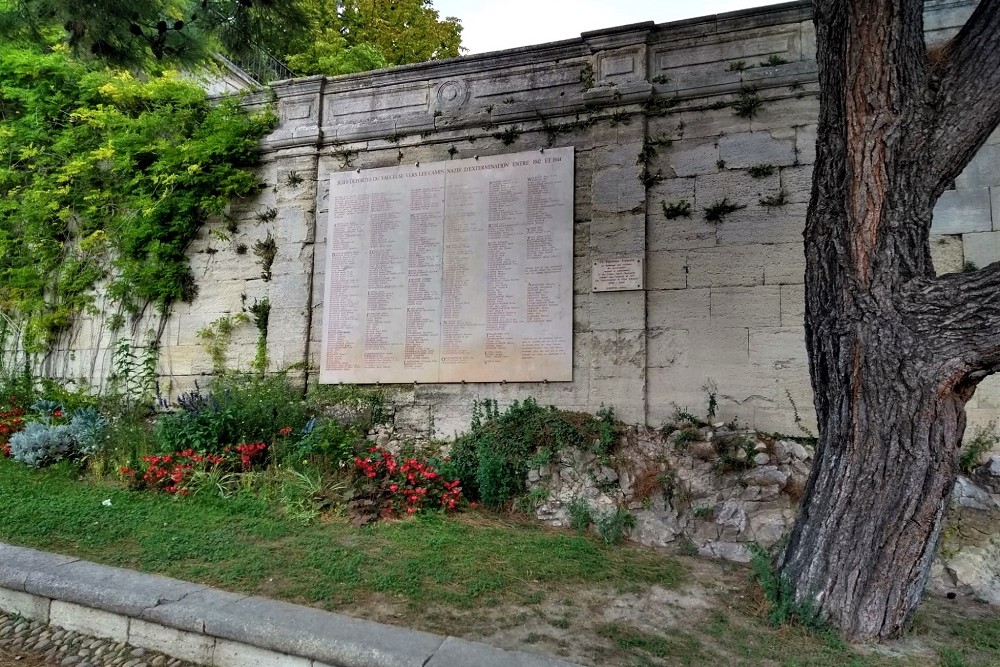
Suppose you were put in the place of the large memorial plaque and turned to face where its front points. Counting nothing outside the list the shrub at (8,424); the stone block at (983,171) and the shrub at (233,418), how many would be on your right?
2

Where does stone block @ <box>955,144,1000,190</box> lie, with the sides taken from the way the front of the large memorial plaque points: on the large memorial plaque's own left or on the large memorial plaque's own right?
on the large memorial plaque's own left

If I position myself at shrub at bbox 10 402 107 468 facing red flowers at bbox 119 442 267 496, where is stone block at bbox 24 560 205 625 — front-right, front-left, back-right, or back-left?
front-right

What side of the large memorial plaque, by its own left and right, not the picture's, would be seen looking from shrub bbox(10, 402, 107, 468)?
right

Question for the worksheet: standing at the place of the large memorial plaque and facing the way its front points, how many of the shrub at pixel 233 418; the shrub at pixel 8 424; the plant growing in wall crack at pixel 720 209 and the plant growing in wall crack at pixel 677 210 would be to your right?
2

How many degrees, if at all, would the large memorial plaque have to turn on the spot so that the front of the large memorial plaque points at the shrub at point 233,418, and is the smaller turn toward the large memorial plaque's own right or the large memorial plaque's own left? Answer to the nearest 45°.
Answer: approximately 90° to the large memorial plaque's own right

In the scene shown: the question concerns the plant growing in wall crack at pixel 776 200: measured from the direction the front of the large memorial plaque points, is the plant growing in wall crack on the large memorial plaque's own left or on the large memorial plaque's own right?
on the large memorial plaque's own left

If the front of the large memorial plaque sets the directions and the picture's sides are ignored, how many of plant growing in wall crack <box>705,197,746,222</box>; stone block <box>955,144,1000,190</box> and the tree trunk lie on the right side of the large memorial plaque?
0

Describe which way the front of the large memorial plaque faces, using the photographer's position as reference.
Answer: facing the viewer

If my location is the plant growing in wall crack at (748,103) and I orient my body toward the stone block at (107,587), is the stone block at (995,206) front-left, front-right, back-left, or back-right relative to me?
back-left

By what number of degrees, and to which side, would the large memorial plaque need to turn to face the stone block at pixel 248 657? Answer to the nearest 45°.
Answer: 0° — it already faces it

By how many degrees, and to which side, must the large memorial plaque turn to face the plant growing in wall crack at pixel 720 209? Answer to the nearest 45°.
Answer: approximately 90° to its left

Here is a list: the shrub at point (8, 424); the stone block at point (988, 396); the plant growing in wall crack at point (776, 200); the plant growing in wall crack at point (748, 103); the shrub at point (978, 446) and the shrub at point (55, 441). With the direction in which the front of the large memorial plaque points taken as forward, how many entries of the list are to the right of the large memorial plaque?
2

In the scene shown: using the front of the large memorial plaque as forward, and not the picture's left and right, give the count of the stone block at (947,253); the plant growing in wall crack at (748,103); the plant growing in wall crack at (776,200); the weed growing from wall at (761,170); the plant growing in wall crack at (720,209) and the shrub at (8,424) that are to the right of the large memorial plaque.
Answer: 1

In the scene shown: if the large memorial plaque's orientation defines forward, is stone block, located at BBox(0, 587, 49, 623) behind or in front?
in front

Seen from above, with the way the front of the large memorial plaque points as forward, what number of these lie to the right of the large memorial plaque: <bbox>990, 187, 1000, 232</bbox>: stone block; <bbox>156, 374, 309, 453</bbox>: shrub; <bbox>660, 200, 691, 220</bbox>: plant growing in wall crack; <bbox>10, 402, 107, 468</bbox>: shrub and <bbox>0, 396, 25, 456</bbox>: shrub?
3

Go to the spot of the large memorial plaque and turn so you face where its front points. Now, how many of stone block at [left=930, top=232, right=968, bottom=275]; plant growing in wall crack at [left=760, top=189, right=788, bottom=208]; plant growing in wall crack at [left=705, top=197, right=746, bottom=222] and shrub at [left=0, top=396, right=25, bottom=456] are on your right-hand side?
1

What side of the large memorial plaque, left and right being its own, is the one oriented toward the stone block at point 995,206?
left
